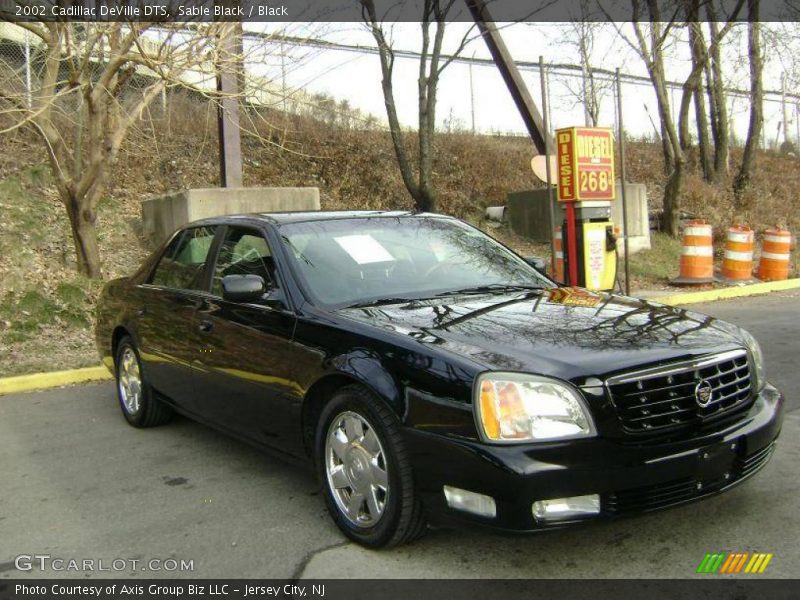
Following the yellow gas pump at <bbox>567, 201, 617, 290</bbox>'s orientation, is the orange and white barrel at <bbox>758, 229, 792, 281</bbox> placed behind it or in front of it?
behind

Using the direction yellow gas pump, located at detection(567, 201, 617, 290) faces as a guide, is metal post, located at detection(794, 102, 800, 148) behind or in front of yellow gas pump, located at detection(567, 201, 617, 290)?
behind

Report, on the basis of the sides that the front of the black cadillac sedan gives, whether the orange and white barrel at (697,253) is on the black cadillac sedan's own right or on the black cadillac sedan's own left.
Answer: on the black cadillac sedan's own left

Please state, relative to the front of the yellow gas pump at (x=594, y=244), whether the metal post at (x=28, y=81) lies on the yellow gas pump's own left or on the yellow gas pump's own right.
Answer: on the yellow gas pump's own right

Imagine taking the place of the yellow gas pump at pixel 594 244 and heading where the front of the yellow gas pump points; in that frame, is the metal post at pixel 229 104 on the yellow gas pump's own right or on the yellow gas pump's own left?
on the yellow gas pump's own right

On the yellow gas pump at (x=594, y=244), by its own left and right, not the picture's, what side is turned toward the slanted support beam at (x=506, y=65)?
back

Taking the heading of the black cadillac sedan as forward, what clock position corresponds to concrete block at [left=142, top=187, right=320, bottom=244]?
The concrete block is roughly at 7 o'clock from the black cadillac sedan.

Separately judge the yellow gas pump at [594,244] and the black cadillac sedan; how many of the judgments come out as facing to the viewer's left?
0

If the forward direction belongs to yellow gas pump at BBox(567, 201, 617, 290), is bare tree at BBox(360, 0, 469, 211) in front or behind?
behind
